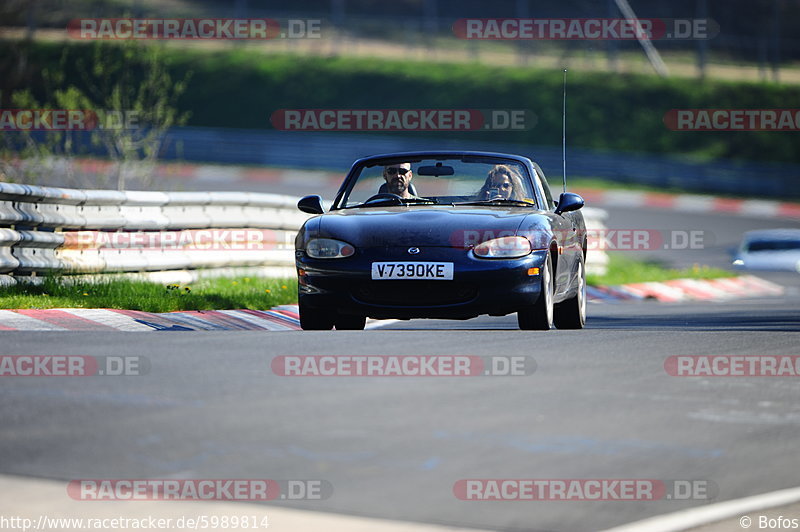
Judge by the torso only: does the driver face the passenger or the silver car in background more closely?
the passenger

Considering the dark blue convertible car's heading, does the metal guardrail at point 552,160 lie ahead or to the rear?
to the rear

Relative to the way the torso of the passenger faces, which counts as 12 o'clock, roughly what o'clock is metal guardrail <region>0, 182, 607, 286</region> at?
The metal guardrail is roughly at 4 o'clock from the passenger.

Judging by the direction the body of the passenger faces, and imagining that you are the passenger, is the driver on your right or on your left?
on your right

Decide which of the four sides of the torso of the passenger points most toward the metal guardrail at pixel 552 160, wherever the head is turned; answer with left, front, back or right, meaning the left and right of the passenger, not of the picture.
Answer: back

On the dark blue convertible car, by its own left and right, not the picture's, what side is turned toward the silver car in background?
back

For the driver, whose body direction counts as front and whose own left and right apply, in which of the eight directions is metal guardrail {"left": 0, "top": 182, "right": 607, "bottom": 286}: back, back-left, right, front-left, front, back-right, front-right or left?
back-right

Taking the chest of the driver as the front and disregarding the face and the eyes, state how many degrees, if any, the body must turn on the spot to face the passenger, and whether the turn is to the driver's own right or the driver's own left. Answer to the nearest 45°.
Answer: approximately 90° to the driver's own left

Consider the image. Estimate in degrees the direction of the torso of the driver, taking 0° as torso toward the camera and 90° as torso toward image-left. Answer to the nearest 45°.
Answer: approximately 0°
